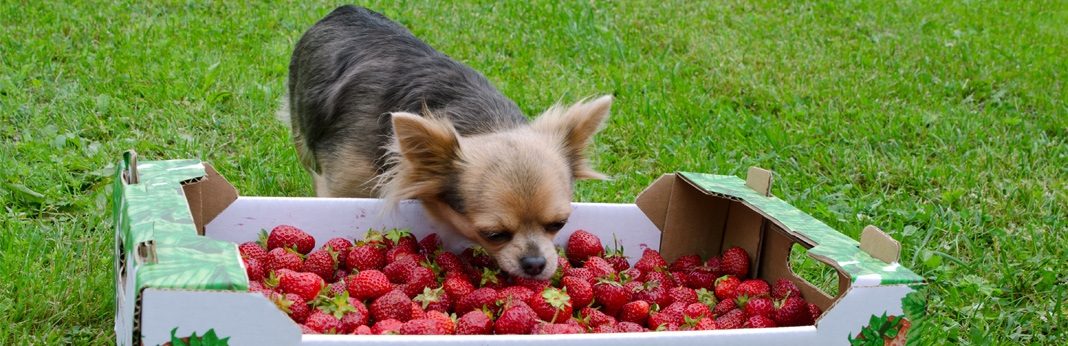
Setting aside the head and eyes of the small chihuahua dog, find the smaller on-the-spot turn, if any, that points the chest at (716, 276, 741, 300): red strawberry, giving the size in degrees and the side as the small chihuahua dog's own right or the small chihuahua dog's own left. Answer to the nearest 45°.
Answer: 0° — it already faces it

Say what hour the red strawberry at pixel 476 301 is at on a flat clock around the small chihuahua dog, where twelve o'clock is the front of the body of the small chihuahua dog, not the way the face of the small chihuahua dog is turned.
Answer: The red strawberry is roughly at 1 o'clock from the small chihuahua dog.

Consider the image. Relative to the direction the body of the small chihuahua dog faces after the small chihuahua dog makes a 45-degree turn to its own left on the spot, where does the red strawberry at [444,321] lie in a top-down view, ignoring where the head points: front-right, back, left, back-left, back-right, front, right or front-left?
right

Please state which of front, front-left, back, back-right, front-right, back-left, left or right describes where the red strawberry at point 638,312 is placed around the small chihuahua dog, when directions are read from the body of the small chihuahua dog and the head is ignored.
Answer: front

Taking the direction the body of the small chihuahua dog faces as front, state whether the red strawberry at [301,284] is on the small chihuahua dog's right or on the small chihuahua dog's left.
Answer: on the small chihuahua dog's right

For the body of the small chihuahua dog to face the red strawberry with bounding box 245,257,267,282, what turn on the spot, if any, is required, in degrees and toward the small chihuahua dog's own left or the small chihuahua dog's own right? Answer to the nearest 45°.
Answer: approximately 90° to the small chihuahua dog's own right

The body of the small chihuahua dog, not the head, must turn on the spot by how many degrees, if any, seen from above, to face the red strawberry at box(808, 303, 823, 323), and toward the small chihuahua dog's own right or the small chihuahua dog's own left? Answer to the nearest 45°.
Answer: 0° — it already faces it

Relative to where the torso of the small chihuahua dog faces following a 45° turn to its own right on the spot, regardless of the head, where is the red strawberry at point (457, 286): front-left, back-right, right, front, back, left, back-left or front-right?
front

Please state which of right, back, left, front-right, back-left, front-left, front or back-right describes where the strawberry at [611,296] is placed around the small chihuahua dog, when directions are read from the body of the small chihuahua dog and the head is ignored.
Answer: front

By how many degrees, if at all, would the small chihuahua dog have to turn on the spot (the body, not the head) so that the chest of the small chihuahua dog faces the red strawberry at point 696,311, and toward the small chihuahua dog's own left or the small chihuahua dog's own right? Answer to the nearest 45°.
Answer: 0° — it already faces it

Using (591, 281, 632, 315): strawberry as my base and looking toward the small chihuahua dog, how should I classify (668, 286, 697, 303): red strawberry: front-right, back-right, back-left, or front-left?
back-right

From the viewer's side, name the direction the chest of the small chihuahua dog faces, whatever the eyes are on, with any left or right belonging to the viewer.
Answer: facing the viewer and to the right of the viewer

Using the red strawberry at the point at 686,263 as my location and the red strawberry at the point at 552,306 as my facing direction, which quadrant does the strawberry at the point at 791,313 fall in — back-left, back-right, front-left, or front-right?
front-left

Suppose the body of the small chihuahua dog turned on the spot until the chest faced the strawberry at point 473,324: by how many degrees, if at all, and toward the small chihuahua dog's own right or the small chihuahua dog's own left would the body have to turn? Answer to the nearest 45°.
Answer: approximately 45° to the small chihuahua dog's own right

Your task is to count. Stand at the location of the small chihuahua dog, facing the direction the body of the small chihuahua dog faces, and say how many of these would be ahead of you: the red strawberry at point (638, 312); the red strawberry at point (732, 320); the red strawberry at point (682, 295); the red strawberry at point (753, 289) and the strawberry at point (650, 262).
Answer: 5
